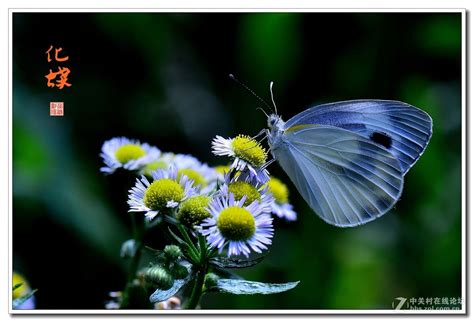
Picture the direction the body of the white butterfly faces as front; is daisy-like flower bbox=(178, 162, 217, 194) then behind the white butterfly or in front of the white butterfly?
in front

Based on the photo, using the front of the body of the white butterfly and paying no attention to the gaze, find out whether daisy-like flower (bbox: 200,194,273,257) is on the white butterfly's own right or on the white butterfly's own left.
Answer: on the white butterfly's own left

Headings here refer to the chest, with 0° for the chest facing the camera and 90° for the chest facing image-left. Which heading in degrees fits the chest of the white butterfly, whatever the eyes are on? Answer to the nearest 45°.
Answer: approximately 90°
